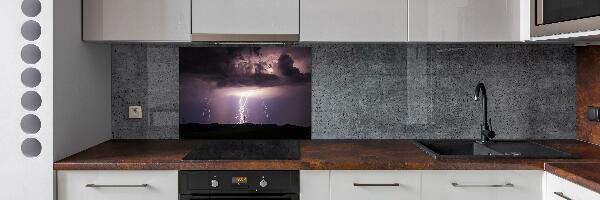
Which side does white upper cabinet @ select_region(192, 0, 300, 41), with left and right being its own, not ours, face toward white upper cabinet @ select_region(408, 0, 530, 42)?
left

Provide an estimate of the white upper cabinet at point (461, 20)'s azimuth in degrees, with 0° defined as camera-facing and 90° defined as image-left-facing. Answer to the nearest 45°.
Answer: approximately 0°

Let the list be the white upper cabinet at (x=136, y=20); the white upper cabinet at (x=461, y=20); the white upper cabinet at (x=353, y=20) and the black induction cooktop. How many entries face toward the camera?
4

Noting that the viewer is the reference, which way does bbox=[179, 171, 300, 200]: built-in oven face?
facing the viewer

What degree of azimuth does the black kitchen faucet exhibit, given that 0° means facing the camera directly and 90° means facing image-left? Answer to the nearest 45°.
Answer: approximately 45°

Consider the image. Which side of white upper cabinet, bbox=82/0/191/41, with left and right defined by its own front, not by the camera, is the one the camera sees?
front

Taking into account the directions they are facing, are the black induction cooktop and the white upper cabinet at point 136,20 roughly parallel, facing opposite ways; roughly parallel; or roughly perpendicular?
roughly parallel

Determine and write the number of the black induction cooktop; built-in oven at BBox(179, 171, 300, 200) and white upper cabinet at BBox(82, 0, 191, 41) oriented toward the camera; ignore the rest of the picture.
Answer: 3

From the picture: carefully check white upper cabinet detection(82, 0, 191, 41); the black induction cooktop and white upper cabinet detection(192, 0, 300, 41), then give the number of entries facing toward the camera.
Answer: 3

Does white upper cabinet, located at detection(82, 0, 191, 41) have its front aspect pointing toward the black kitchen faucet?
no

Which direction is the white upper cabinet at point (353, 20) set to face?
toward the camera

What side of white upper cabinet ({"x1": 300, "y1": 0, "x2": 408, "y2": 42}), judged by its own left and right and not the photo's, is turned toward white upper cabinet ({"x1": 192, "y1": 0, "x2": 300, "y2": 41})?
right

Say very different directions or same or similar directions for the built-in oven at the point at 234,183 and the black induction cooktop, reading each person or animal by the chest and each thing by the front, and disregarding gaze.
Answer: same or similar directions

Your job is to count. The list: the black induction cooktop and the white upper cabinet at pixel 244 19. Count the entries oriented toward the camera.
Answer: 2
